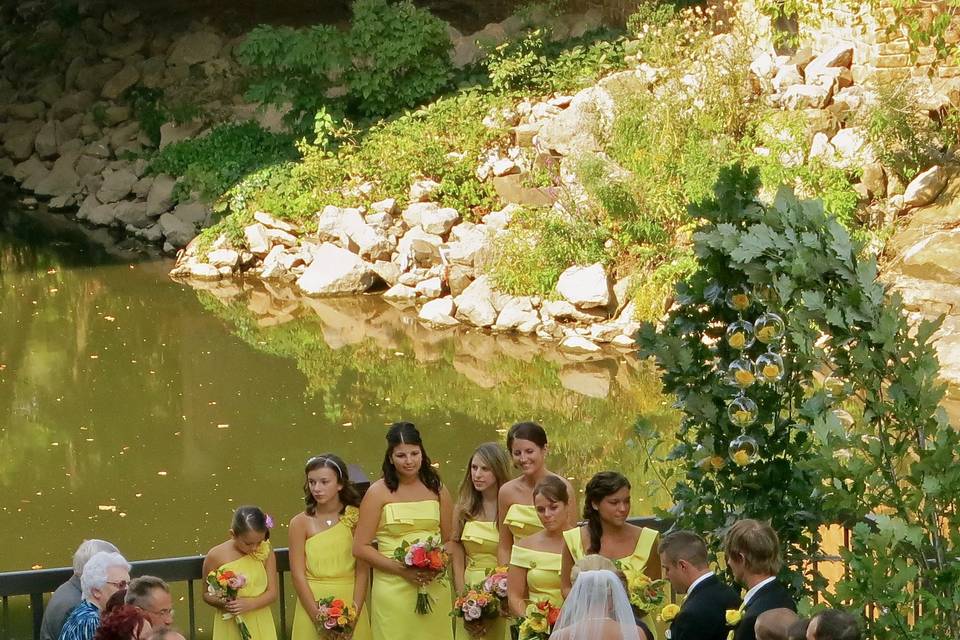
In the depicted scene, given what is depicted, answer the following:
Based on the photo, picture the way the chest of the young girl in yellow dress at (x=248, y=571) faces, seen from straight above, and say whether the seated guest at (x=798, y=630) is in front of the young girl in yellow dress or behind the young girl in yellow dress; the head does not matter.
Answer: in front

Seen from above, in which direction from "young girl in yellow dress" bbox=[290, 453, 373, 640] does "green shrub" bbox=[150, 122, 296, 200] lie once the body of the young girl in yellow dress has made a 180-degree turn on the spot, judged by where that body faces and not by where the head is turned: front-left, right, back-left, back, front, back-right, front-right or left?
front

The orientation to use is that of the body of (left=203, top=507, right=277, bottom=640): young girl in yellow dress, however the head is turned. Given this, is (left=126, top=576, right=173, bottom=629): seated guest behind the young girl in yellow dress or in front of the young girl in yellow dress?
in front

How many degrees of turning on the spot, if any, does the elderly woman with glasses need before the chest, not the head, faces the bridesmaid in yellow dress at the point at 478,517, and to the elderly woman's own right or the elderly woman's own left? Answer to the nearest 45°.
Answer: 0° — they already face them

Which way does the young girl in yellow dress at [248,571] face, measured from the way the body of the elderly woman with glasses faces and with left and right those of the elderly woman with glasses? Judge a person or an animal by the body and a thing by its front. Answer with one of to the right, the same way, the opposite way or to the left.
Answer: to the right

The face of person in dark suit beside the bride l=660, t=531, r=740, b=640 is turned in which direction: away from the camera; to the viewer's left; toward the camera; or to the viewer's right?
to the viewer's left

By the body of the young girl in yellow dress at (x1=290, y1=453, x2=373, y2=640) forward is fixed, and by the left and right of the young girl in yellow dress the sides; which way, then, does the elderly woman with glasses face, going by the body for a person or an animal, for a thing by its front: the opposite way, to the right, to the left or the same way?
to the left

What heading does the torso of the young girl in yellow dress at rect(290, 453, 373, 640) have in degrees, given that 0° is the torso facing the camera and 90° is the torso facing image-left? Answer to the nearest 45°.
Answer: approximately 0°

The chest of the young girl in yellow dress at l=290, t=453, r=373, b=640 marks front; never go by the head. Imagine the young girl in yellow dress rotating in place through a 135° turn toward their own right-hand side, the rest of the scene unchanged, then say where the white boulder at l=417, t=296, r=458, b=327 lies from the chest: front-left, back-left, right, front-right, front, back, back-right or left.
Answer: front-right

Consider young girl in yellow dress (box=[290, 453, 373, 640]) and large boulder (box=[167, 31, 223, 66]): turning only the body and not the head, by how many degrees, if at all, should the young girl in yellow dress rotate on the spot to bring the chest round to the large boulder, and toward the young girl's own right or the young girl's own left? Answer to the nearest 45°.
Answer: approximately 180°

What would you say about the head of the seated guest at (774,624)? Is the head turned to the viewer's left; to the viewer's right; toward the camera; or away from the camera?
away from the camera

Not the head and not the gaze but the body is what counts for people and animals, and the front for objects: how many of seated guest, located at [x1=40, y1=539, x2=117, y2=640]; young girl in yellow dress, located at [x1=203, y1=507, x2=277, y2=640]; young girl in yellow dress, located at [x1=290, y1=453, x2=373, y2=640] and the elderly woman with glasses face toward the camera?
2

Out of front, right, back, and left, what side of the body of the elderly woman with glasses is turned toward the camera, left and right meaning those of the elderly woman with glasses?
right

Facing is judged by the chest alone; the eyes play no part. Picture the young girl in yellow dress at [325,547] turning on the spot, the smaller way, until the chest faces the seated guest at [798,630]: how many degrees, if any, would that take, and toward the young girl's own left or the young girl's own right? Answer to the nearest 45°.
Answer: approximately 45° to the young girl's own left

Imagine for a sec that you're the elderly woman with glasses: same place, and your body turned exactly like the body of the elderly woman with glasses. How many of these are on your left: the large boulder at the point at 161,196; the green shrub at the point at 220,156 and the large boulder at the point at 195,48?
3

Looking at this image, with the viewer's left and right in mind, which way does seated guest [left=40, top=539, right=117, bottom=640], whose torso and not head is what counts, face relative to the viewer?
facing to the right of the viewer
